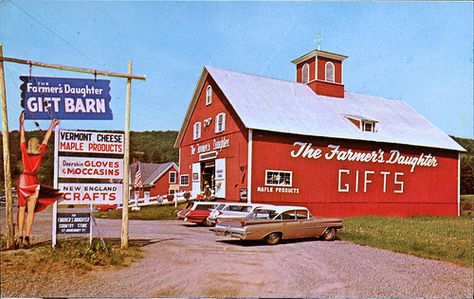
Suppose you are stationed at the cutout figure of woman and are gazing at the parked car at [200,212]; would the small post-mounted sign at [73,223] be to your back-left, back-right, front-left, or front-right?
front-right

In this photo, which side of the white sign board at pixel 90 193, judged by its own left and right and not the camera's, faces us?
front

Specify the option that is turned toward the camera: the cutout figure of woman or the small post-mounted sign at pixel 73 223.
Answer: the small post-mounted sign

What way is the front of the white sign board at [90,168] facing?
toward the camera

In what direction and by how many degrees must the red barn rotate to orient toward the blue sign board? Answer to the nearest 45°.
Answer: approximately 45° to its left

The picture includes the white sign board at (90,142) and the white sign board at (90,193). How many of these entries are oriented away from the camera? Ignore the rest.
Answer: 0

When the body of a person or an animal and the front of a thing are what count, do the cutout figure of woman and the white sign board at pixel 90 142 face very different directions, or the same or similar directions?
very different directions

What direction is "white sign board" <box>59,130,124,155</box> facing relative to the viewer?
toward the camera

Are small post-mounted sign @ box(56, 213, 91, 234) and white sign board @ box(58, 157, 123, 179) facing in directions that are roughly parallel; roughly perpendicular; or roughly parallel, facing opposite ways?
roughly parallel

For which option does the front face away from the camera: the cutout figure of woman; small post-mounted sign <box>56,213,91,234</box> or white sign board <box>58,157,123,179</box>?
the cutout figure of woman

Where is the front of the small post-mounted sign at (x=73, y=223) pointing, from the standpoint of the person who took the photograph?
facing the viewer

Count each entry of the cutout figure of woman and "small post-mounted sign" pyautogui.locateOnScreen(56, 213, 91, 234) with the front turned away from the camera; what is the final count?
1

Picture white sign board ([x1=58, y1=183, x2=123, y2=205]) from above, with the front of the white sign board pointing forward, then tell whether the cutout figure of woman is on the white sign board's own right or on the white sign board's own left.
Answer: on the white sign board's own right

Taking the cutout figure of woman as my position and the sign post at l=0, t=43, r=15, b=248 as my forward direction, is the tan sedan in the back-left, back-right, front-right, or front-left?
back-right
